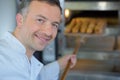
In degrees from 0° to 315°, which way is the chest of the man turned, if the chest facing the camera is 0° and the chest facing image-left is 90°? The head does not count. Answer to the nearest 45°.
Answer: approximately 315°

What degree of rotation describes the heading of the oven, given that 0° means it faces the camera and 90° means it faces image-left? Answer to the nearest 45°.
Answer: approximately 0°

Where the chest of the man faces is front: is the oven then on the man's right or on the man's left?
on the man's left
